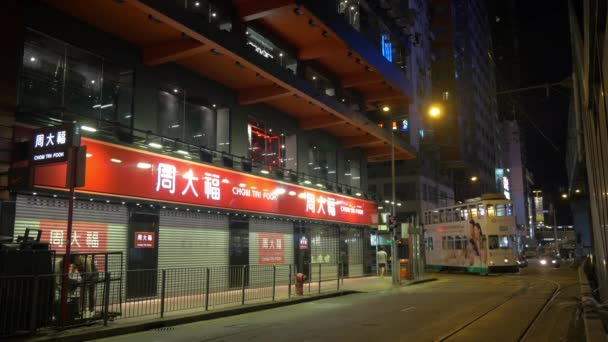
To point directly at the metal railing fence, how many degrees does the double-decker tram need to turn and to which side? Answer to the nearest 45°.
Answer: approximately 45° to its right

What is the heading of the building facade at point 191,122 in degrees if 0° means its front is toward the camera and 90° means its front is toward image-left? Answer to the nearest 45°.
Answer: approximately 315°

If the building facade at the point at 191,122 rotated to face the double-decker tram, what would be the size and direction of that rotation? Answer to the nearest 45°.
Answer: approximately 90° to its left

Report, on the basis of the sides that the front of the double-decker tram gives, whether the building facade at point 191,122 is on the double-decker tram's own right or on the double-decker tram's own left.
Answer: on the double-decker tram's own right

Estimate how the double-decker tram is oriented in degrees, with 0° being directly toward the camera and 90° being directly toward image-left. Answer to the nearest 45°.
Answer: approximately 315°

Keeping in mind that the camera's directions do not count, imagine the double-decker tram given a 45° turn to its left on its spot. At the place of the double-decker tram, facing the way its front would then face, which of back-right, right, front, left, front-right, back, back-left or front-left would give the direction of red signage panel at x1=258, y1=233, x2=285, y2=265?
back-right

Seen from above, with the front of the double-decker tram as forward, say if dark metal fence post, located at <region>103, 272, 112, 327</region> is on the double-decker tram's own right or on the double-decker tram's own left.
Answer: on the double-decker tram's own right

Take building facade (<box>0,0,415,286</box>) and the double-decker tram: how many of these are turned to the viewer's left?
0
